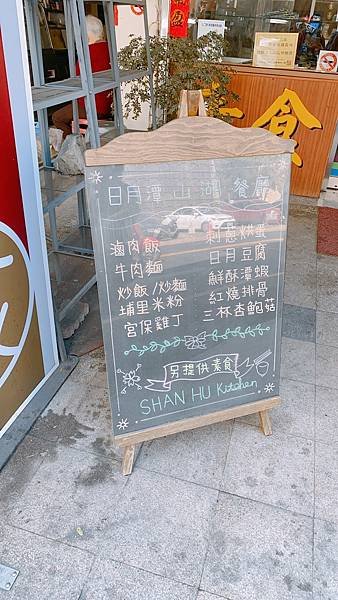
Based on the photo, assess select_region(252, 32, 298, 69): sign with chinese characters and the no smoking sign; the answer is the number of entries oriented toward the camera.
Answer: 2

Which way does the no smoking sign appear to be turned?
toward the camera

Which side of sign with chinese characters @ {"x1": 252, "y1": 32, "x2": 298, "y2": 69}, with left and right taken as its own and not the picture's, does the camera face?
front

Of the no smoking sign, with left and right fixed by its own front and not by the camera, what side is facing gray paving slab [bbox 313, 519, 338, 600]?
front

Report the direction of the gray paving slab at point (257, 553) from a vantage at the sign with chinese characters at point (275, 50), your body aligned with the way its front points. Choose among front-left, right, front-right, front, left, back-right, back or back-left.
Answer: front

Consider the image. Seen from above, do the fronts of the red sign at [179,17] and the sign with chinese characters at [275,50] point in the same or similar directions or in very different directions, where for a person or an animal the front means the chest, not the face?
same or similar directions

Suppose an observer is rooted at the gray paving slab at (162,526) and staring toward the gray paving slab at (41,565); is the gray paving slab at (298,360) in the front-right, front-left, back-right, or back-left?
back-right

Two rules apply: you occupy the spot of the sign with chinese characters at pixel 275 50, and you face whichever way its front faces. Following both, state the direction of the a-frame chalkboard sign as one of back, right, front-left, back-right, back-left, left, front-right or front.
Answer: front

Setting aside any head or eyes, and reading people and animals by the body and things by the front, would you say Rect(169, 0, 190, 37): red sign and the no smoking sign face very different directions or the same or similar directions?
same or similar directions

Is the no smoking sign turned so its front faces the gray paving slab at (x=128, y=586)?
yes

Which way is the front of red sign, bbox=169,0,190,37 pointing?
toward the camera

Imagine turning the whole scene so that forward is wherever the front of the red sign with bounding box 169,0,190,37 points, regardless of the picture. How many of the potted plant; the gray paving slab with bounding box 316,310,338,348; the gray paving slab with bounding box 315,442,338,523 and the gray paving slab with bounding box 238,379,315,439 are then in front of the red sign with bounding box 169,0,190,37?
4

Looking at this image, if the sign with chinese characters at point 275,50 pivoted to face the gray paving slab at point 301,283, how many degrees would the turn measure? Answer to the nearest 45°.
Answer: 0° — it already faces it

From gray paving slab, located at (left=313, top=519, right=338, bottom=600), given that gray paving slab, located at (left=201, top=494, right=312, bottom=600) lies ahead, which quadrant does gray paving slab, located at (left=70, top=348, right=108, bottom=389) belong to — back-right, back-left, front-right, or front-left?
front-right

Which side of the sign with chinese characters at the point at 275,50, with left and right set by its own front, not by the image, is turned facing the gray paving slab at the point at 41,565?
front

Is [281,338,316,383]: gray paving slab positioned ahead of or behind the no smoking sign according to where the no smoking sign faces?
ahead
